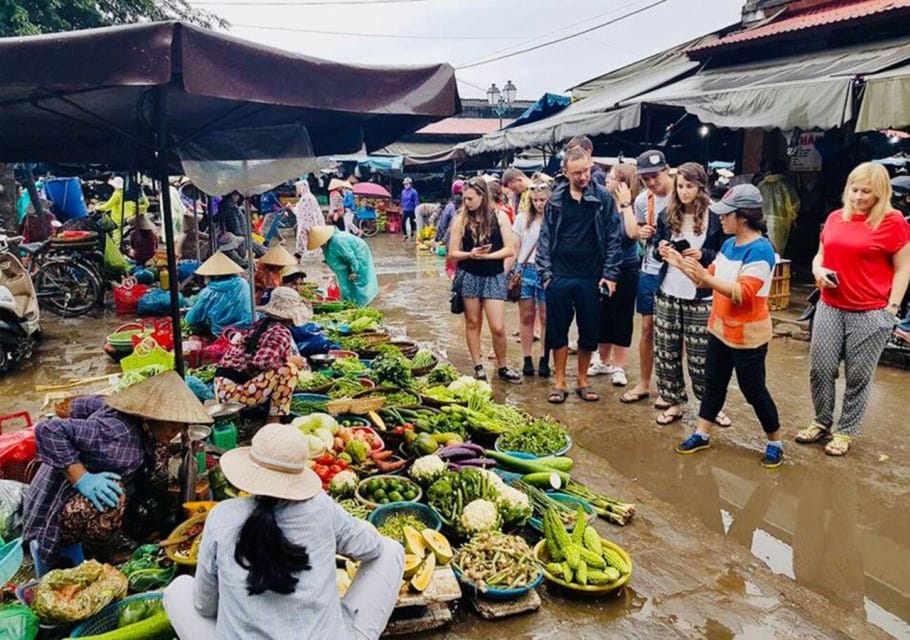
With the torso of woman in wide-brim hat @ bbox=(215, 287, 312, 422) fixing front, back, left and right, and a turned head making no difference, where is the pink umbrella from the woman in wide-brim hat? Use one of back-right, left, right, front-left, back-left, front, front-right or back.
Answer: left

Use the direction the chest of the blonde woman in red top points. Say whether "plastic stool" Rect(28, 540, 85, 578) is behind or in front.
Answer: in front

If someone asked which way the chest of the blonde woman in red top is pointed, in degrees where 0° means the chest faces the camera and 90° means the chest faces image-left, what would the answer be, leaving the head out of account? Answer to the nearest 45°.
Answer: approximately 45°

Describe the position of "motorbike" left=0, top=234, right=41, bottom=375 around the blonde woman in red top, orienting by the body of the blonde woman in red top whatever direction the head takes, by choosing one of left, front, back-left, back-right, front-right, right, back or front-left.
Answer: front-right

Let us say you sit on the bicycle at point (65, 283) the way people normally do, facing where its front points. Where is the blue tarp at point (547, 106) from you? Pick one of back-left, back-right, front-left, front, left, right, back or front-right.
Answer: back

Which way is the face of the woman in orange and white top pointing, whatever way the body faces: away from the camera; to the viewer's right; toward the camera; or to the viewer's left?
to the viewer's left

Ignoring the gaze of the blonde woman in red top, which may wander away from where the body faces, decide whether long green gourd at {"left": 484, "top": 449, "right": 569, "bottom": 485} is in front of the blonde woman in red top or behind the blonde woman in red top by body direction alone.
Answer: in front

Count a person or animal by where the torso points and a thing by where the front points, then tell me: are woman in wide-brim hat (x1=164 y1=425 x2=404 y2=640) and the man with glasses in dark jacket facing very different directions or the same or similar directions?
very different directions

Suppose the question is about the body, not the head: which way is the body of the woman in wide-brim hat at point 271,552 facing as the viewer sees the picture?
away from the camera

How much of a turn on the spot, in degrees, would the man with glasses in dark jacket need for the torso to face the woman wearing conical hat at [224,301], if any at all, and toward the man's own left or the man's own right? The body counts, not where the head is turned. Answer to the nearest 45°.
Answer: approximately 90° to the man's own right

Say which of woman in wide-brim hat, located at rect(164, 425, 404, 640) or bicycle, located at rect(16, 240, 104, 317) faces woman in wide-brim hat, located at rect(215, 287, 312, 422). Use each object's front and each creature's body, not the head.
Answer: woman in wide-brim hat, located at rect(164, 425, 404, 640)

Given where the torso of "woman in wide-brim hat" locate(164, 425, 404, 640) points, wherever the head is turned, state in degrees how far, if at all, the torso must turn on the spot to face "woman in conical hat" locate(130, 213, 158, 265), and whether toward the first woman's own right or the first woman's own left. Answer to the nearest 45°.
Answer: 0° — they already face them

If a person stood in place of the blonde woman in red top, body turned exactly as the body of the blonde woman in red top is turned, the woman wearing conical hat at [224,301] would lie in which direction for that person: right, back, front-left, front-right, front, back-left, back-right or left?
front-right
